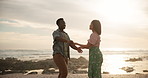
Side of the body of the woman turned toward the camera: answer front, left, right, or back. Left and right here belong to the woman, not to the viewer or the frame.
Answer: left
